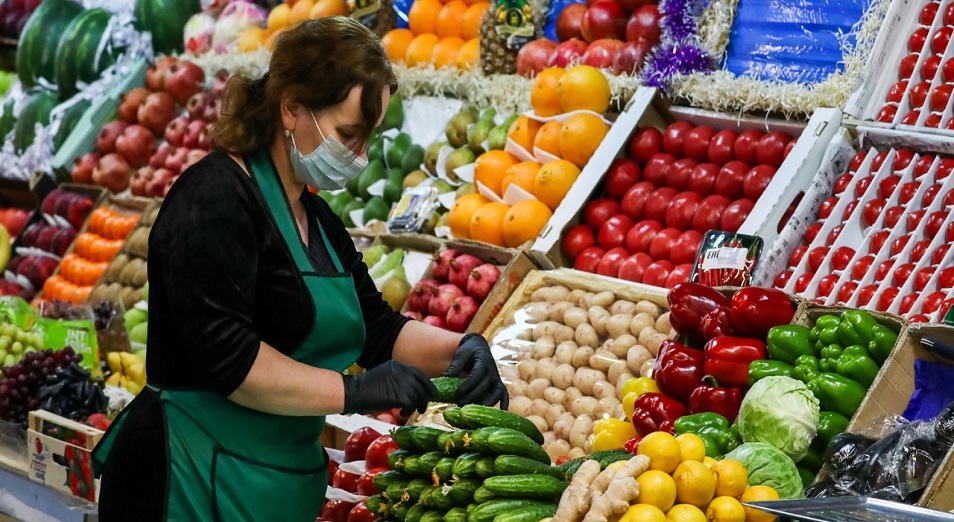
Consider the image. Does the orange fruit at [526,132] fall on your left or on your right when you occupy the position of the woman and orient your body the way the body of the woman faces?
on your left

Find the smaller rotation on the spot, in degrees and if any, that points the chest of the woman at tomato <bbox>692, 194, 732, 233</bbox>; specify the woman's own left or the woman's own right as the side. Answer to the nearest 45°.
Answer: approximately 90° to the woman's own left

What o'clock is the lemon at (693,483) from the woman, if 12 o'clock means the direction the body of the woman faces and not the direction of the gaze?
The lemon is roughly at 11 o'clock from the woman.

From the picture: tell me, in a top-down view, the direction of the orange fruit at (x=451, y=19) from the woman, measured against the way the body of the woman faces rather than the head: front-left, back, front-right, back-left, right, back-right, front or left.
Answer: back-left

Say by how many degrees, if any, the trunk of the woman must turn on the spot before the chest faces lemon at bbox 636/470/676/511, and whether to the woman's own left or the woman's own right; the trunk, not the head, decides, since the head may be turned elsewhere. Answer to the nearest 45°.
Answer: approximately 45° to the woman's own left

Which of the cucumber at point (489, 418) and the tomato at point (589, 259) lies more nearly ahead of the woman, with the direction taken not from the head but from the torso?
the cucumber

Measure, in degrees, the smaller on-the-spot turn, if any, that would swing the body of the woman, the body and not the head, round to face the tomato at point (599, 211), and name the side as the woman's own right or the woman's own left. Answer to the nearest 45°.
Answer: approximately 90° to the woman's own left

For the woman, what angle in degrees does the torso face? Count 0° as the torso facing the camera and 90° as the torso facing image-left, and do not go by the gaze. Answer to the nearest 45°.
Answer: approximately 315°

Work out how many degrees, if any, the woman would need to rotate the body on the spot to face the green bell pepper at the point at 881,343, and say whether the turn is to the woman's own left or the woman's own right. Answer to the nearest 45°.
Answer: approximately 45° to the woman's own left

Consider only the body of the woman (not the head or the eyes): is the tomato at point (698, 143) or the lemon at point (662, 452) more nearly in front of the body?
the lemon
